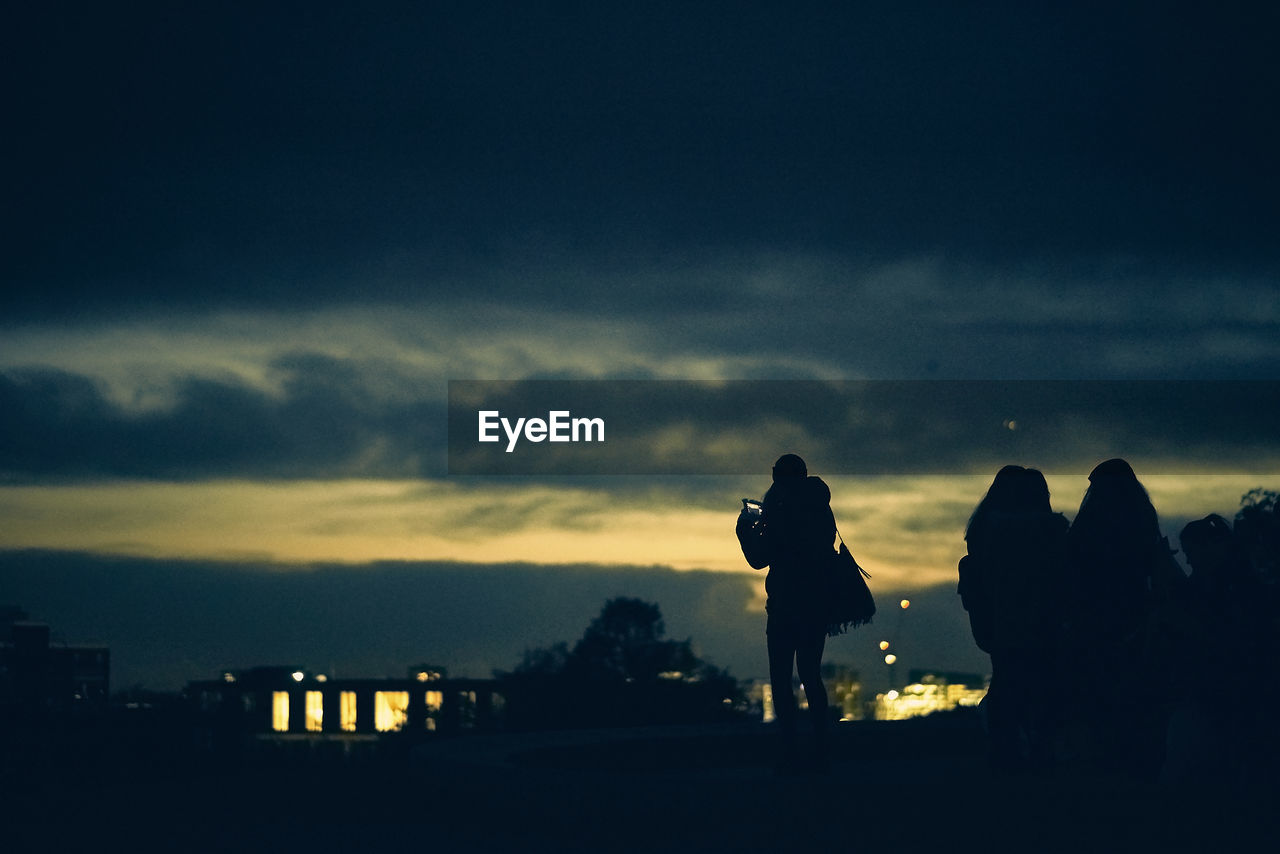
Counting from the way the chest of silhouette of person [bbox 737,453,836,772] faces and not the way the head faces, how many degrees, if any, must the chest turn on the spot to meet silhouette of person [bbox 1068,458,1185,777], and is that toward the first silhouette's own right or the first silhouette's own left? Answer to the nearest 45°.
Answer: approximately 135° to the first silhouette's own right

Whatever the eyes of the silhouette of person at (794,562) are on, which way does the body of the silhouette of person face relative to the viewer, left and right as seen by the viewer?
facing away from the viewer and to the left of the viewer

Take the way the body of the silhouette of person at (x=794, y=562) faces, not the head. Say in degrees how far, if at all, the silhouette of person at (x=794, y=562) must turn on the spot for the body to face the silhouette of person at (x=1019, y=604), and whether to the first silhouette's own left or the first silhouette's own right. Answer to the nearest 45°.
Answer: approximately 135° to the first silhouette's own right
